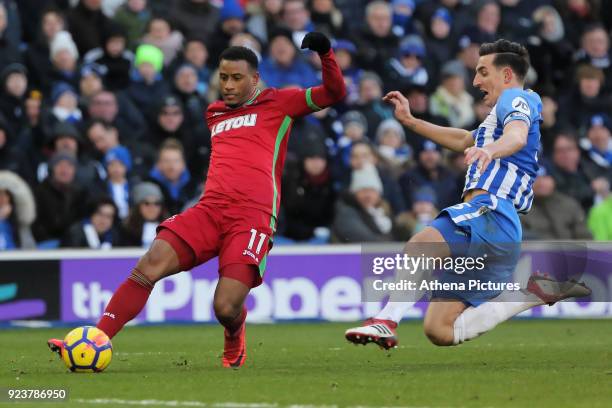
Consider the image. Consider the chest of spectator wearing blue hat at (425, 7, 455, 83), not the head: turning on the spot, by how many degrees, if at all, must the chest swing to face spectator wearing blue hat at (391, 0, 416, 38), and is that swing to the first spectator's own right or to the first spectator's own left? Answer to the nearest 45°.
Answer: approximately 90° to the first spectator's own right

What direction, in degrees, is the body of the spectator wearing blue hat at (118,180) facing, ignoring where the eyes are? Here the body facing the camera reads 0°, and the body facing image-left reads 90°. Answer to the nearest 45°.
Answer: approximately 0°

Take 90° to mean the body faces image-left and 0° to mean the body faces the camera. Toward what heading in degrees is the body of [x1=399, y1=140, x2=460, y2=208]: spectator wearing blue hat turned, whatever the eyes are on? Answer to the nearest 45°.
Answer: approximately 0°

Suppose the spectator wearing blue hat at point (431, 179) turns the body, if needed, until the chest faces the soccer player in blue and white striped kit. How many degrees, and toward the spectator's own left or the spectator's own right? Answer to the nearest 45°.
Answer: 0° — they already face them

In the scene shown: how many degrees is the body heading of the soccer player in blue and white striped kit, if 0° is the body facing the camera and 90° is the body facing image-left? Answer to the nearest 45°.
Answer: approximately 90°
